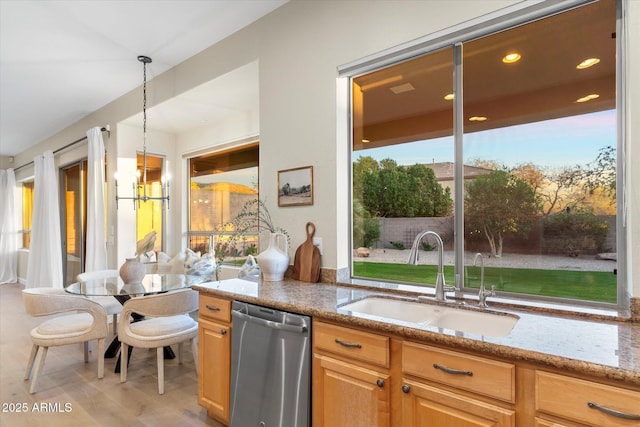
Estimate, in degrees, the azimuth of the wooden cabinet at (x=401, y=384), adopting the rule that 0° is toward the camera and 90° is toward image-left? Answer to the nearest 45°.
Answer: approximately 45°

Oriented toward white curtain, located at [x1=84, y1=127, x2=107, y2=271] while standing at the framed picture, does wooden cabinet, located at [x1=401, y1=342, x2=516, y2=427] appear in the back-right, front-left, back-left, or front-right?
back-left

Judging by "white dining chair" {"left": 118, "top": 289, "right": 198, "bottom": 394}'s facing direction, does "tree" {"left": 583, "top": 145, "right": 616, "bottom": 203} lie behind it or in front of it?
behind
